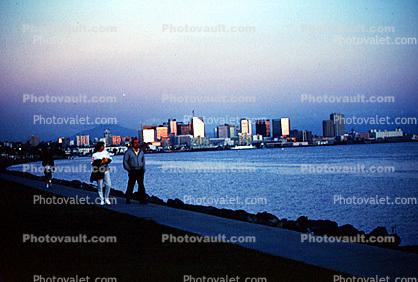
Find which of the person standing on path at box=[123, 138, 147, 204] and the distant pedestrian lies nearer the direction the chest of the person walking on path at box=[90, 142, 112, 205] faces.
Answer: the person standing on path

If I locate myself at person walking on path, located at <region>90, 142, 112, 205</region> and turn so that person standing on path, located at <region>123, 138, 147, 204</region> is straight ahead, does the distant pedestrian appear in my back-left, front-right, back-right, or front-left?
back-left

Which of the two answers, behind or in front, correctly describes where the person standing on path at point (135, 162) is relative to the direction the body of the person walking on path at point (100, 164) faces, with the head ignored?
in front

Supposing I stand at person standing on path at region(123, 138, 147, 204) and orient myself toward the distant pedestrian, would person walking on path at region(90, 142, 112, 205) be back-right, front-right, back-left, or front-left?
front-left

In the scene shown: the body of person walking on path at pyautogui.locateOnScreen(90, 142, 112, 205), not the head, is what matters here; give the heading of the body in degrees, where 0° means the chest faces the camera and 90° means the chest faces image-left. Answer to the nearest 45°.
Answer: approximately 315°

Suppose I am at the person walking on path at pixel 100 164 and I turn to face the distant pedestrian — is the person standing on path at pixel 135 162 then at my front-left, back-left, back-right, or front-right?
back-right

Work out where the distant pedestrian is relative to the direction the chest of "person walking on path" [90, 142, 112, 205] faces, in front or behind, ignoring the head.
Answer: behind
